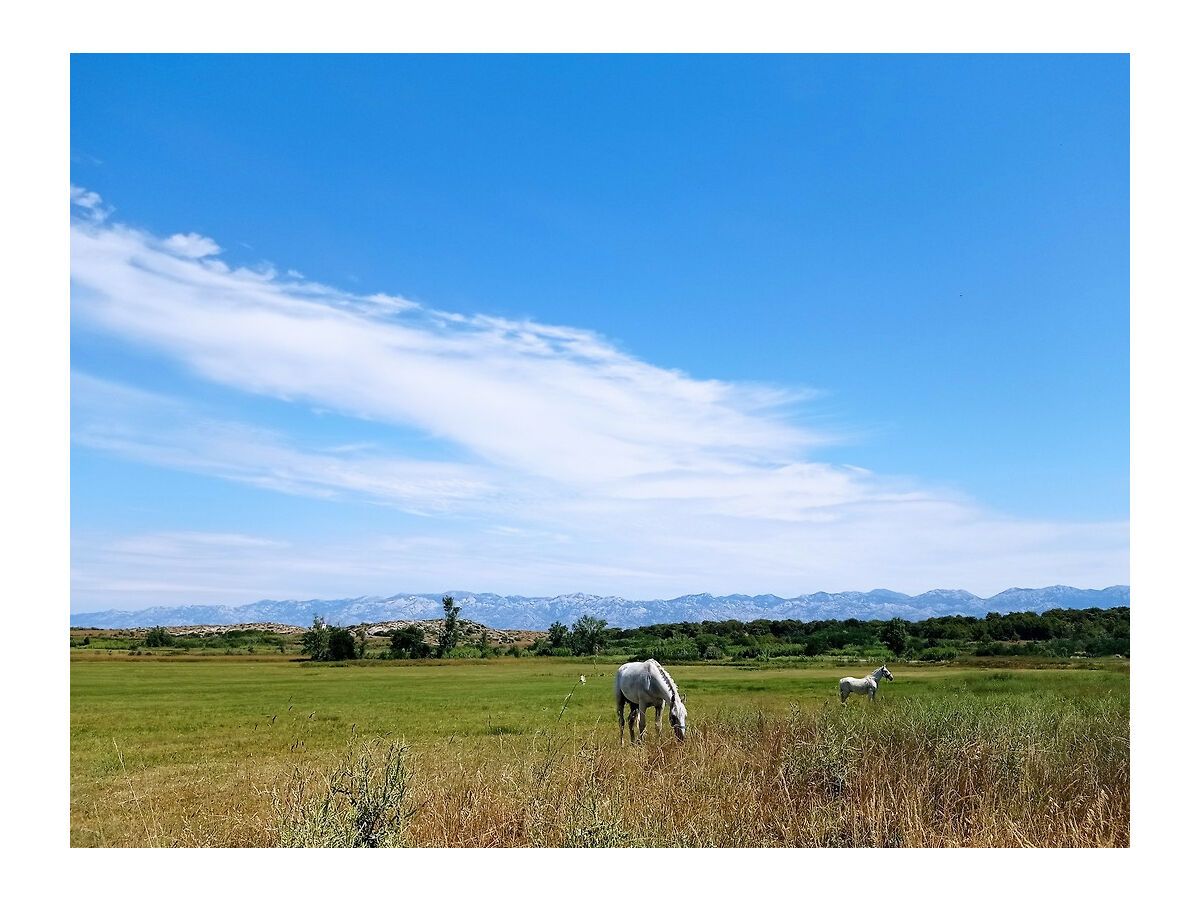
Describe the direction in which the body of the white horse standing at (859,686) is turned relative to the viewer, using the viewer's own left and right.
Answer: facing to the right of the viewer

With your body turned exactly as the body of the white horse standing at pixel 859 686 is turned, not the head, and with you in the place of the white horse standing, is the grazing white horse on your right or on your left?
on your right

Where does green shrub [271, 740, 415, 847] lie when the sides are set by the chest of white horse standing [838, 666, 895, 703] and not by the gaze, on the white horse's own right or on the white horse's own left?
on the white horse's own right
